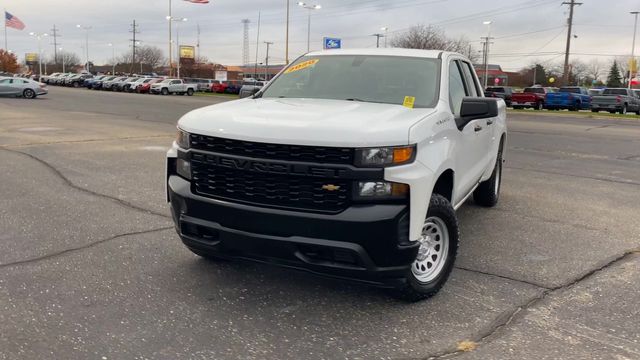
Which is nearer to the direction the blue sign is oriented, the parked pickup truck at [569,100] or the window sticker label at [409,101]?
the window sticker label

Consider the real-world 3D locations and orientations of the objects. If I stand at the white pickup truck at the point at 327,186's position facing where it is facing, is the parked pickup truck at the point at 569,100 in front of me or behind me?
behind

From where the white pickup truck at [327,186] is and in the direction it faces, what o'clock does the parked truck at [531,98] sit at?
The parked truck is roughly at 5 o'clock from the white pickup truck.

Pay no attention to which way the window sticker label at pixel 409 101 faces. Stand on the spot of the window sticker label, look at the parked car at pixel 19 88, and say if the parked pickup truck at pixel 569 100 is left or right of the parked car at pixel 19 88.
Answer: right

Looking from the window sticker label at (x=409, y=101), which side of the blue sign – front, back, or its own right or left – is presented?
front

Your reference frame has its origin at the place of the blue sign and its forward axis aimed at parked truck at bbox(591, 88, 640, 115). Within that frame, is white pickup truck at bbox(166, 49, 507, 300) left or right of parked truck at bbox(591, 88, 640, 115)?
right

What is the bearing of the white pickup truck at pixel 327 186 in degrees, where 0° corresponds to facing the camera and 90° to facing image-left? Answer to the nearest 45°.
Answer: approximately 45°

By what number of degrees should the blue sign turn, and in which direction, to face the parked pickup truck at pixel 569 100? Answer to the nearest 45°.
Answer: approximately 45° to its left

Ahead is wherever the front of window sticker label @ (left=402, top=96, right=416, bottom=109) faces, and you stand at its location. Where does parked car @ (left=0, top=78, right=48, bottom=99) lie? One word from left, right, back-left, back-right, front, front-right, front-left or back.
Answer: back-right

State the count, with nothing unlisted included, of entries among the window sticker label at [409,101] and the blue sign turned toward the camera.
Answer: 2

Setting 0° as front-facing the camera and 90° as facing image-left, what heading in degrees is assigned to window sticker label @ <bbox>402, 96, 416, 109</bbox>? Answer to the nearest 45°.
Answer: approximately 0°

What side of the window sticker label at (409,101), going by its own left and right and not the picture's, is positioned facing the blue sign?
back
